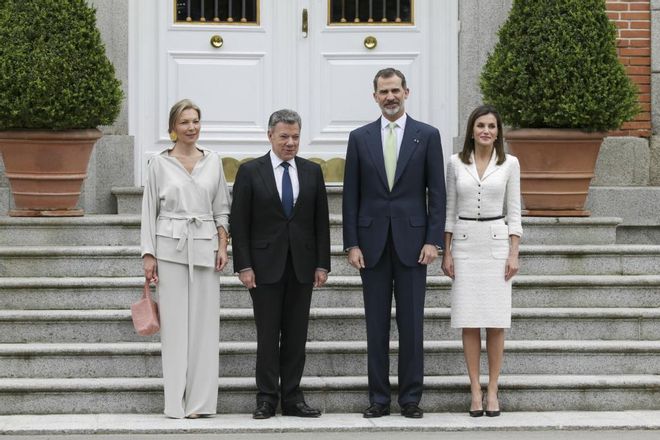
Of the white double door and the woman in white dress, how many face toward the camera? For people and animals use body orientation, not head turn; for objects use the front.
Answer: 2

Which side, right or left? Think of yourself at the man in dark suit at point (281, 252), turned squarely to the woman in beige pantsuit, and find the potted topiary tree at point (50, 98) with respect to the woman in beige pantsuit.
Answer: right

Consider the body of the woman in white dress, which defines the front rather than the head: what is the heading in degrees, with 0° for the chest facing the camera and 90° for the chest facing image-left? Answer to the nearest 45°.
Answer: approximately 0°

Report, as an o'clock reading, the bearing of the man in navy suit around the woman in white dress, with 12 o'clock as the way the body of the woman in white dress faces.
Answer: The man in navy suit is roughly at 3 o'clock from the woman in white dress.

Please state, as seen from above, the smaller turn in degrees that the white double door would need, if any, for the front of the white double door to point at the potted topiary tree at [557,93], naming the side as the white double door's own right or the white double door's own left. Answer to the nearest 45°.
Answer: approximately 45° to the white double door's own left

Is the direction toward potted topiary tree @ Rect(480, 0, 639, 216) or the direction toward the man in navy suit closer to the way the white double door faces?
the man in navy suit

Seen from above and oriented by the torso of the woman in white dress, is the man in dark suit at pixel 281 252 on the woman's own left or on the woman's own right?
on the woman's own right

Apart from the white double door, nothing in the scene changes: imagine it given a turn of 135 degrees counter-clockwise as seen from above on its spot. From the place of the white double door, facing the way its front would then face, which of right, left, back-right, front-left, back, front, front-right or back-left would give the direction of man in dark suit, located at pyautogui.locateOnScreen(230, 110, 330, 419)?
back-right

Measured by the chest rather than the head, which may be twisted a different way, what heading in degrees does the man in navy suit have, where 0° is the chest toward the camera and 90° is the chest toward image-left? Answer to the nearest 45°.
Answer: approximately 0°

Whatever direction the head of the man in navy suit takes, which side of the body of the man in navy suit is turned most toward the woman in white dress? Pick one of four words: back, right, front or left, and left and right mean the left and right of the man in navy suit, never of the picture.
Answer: left
